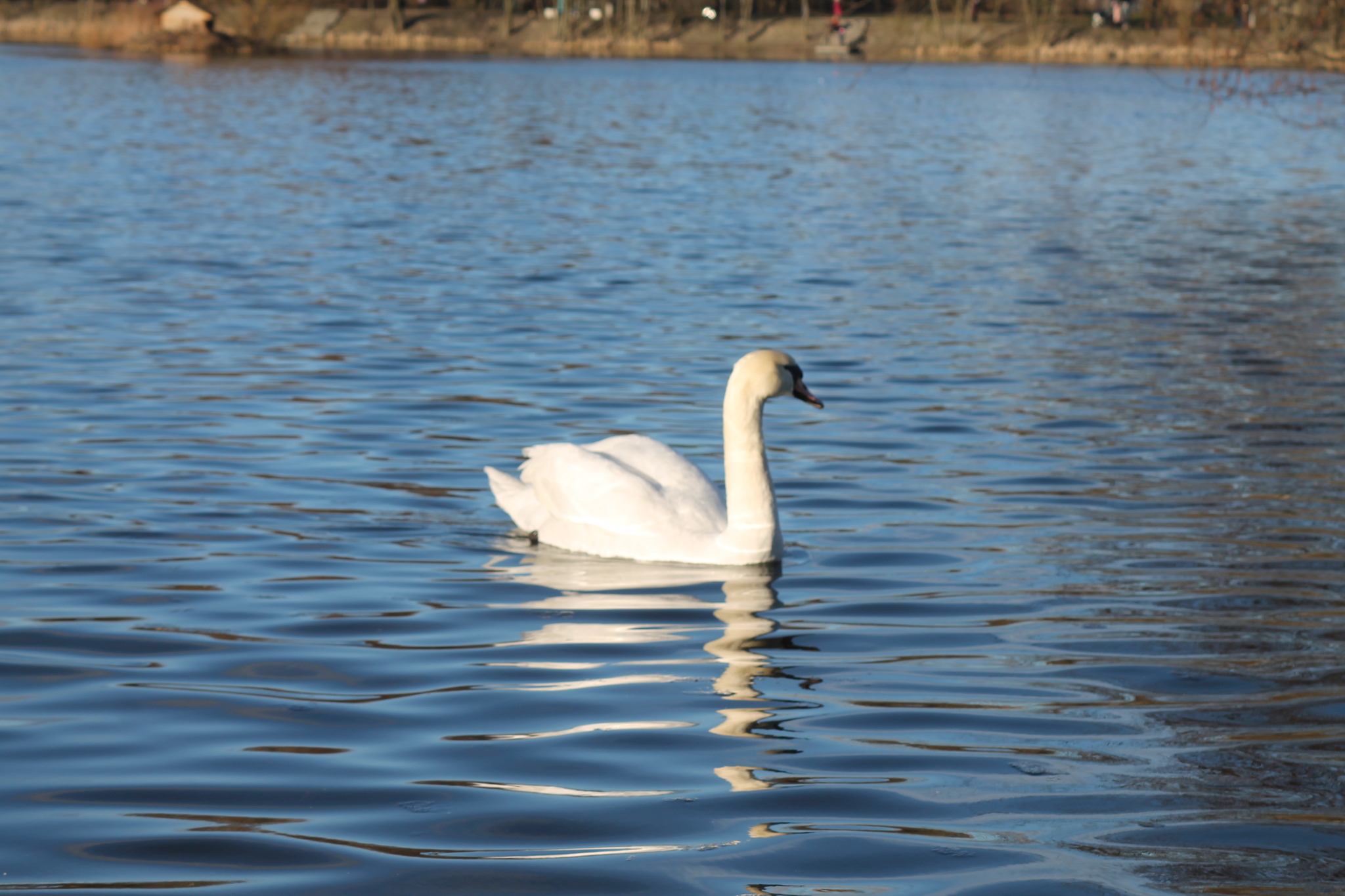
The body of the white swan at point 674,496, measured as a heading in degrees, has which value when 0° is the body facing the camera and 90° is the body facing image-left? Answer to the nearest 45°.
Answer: approximately 270°
